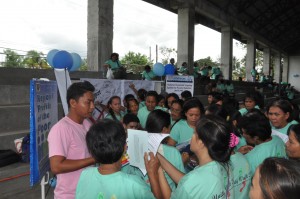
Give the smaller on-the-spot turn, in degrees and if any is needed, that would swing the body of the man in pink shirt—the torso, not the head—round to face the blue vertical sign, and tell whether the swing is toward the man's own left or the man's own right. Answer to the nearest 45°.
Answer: approximately 180°

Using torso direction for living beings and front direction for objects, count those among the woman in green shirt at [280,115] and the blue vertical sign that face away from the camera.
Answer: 0

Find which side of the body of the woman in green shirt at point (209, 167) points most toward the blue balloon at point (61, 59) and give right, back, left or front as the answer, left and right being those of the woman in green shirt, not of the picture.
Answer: front

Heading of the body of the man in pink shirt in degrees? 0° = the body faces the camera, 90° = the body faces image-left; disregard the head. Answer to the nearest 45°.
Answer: approximately 315°

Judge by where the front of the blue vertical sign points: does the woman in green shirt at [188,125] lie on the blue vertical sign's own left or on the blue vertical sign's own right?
on the blue vertical sign's own left

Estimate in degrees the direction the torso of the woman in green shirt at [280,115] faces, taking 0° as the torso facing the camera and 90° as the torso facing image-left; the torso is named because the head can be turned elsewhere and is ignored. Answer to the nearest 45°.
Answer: approximately 45°

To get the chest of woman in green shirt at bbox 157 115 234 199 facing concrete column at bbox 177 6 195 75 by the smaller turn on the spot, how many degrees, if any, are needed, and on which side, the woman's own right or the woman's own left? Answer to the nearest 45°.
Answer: approximately 45° to the woman's own right

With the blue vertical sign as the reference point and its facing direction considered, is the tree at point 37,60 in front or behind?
behind

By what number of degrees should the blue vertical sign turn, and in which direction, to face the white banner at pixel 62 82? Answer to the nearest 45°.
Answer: approximately 135° to its left

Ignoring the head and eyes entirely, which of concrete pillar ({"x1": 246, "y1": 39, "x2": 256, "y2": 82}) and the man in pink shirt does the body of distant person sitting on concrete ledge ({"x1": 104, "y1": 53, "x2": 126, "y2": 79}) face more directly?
the man in pink shirt

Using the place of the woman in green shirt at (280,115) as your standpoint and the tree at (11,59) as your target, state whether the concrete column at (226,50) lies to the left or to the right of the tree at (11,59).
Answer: right

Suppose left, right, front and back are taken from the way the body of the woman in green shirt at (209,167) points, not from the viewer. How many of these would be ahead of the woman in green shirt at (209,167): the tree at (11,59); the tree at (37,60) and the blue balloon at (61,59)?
3

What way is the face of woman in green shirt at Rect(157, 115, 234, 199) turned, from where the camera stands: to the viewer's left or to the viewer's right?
to the viewer's left

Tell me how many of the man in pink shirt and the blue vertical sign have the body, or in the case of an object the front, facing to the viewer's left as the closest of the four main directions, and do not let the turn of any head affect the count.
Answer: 0
